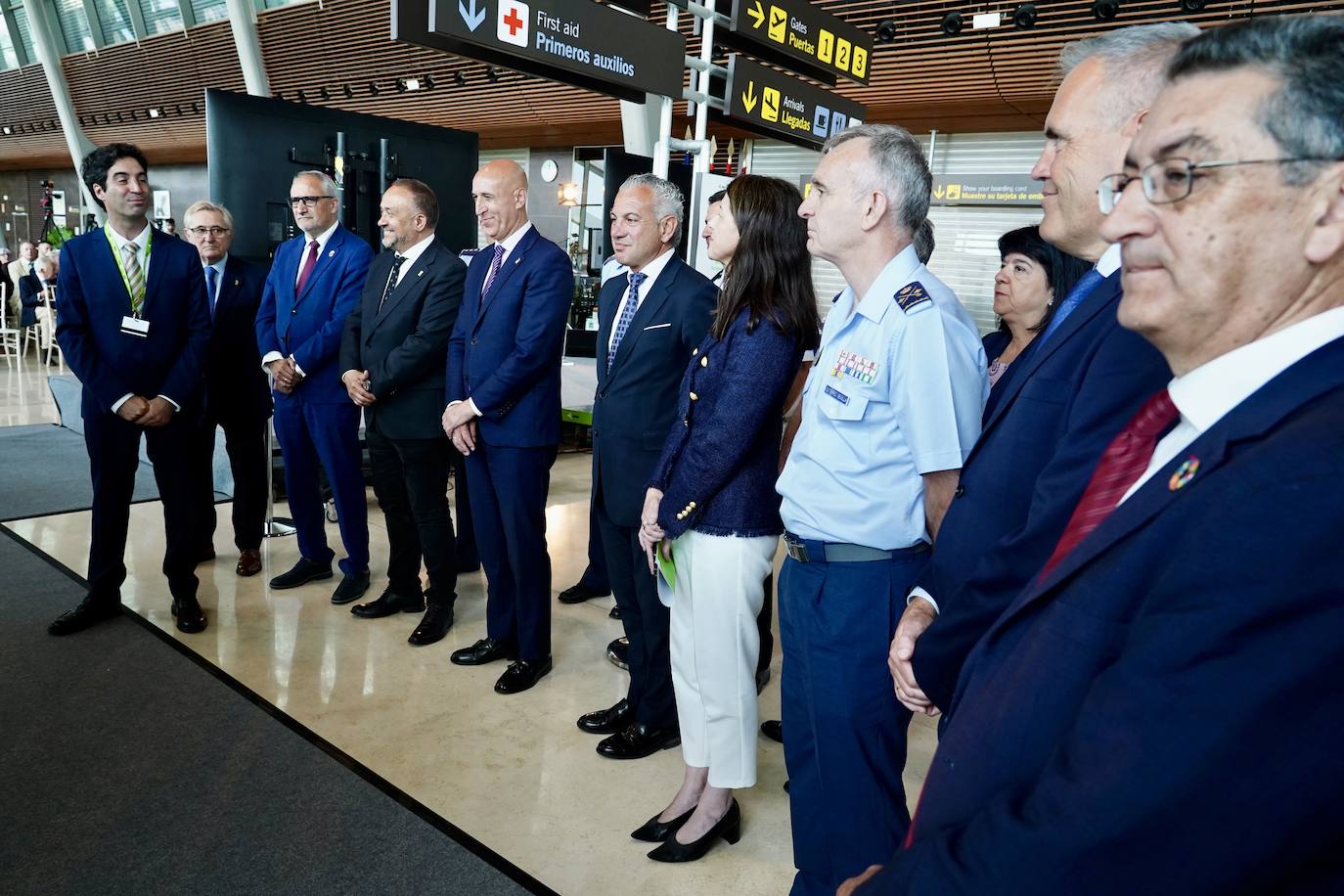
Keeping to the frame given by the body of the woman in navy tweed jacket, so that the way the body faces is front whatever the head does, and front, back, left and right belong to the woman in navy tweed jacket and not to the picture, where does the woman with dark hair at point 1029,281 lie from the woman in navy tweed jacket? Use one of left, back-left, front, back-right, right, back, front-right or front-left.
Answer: back-right

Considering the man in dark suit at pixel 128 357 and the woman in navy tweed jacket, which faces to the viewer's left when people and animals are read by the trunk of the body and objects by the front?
the woman in navy tweed jacket

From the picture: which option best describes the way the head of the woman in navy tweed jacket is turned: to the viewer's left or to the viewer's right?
to the viewer's left

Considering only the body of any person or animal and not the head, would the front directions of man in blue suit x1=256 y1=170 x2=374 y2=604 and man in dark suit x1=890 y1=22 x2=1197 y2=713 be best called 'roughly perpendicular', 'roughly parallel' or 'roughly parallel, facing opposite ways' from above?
roughly perpendicular

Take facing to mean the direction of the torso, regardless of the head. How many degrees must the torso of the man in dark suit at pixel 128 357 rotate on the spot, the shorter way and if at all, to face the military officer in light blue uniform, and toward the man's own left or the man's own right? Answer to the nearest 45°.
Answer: approximately 45° to the man's own left

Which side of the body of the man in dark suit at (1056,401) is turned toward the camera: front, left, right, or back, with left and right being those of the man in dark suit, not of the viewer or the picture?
left

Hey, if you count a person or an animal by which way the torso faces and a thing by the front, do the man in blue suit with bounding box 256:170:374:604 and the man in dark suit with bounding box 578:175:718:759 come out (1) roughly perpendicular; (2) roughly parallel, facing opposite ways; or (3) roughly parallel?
roughly parallel

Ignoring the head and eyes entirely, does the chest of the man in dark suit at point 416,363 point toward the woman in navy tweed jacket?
no

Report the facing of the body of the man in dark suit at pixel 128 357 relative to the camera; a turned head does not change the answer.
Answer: toward the camera

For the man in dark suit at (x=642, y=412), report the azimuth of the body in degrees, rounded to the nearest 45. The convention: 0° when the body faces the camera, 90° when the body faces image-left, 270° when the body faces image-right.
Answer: approximately 45°

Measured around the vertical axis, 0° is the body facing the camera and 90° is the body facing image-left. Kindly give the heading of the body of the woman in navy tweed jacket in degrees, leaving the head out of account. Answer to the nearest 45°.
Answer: approximately 90°

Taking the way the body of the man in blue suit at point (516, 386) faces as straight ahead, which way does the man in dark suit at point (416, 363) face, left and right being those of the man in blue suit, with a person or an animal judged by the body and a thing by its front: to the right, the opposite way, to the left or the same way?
the same way

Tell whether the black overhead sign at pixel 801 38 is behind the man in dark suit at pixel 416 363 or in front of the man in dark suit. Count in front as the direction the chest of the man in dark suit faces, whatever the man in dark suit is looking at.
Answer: behind

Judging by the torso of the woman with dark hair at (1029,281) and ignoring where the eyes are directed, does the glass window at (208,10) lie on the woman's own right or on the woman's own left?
on the woman's own right

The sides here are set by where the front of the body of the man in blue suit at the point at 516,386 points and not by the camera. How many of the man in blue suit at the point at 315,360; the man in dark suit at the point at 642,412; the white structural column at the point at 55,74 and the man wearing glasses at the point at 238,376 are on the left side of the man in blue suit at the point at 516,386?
1

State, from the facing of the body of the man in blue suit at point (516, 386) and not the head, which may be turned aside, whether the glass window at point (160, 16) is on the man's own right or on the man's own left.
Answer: on the man's own right

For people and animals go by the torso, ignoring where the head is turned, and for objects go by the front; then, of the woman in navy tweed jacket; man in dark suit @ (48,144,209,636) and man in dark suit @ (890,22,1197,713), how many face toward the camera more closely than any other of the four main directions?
1

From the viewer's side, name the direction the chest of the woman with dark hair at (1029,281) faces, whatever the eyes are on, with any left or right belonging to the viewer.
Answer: facing the viewer and to the left of the viewer

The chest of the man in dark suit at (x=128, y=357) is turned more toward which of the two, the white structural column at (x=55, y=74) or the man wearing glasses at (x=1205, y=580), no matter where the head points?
the man wearing glasses

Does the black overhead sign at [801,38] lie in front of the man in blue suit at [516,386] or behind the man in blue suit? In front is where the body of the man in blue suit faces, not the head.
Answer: behind
